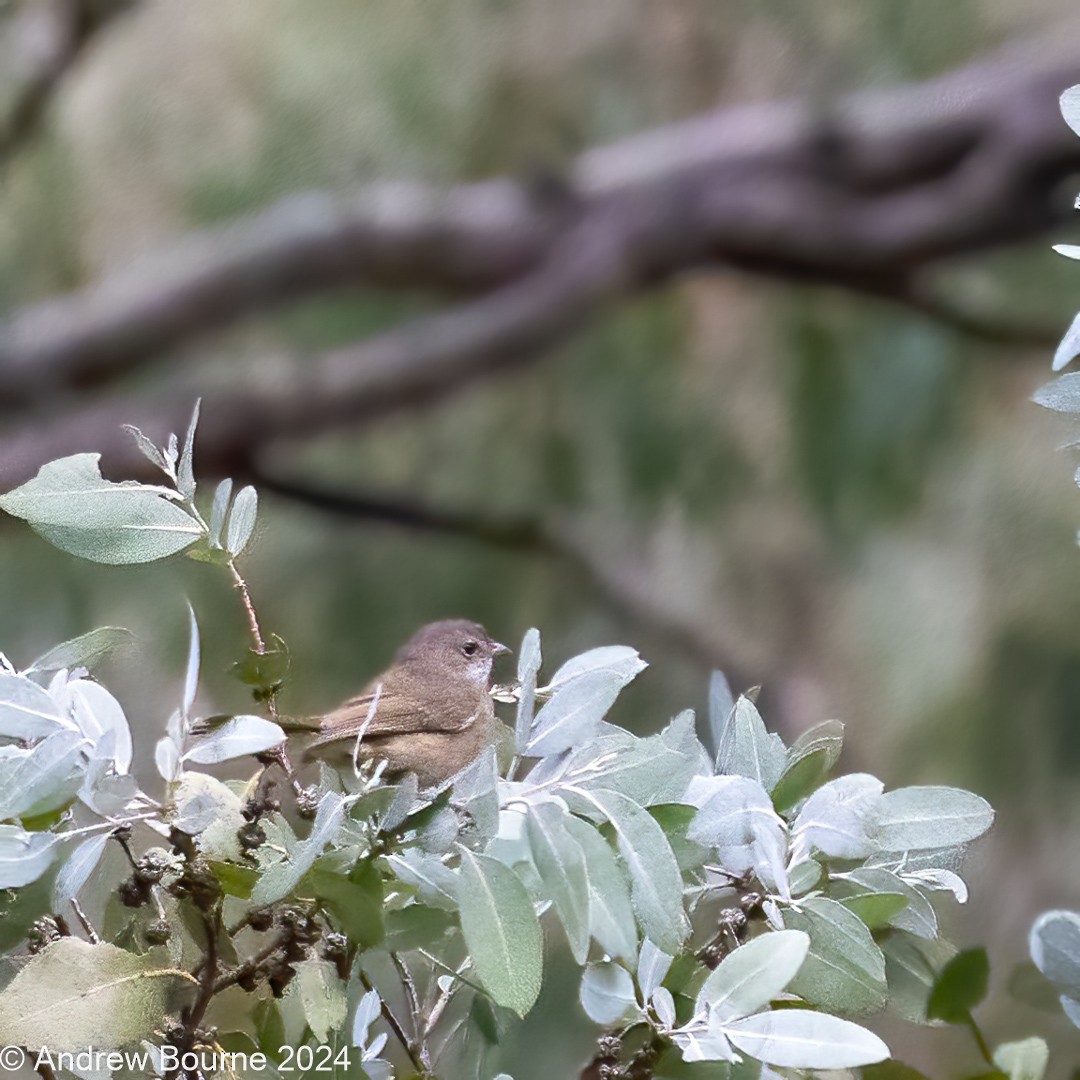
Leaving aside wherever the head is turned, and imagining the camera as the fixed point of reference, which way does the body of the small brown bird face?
to the viewer's right
